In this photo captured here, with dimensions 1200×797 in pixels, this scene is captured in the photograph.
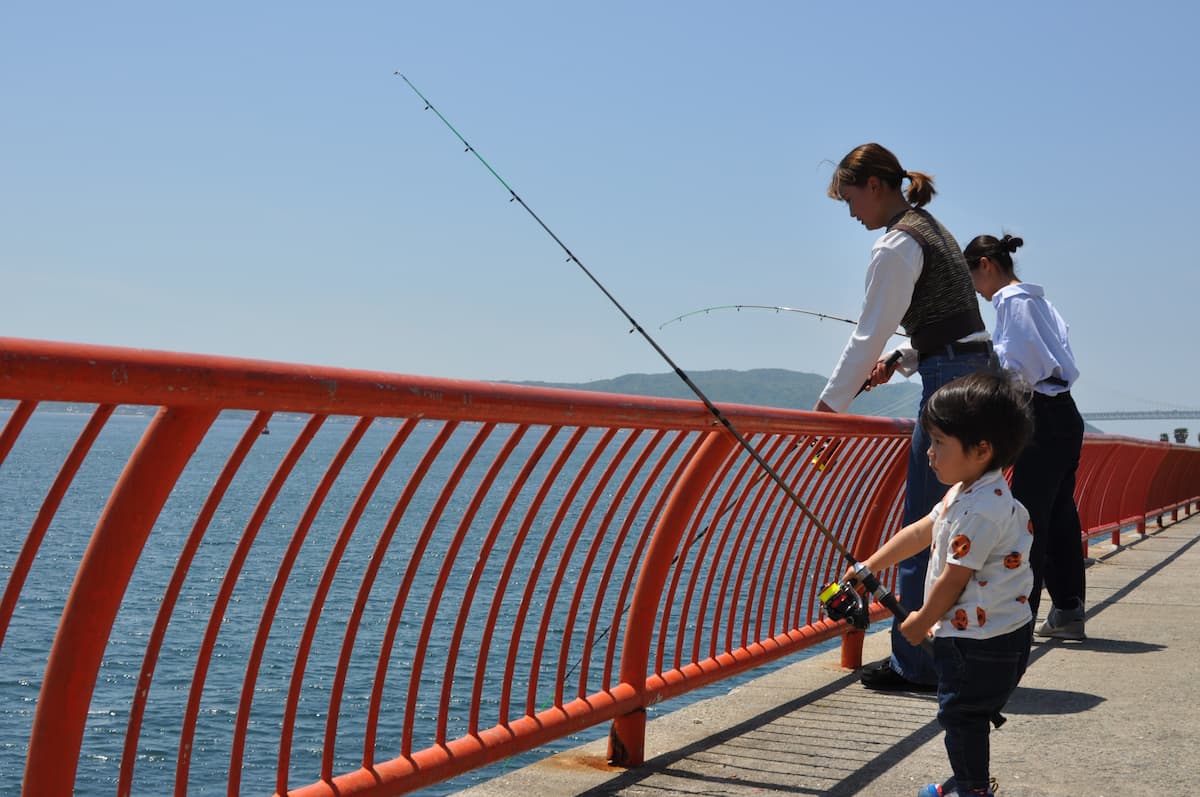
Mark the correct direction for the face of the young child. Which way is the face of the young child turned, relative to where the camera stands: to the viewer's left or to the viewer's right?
to the viewer's left

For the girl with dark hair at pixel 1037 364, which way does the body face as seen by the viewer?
to the viewer's left

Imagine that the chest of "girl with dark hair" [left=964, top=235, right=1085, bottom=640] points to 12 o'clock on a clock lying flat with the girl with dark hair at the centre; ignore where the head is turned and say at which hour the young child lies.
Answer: The young child is roughly at 9 o'clock from the girl with dark hair.

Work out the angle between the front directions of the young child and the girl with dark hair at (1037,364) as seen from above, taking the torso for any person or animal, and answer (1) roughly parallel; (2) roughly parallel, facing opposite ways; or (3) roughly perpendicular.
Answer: roughly parallel

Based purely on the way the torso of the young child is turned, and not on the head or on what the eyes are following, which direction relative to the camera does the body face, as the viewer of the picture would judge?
to the viewer's left

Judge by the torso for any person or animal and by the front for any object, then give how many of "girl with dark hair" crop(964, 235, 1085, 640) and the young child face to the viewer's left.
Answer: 2

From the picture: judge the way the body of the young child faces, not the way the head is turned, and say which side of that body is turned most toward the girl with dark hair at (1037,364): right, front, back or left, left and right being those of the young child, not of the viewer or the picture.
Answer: right
